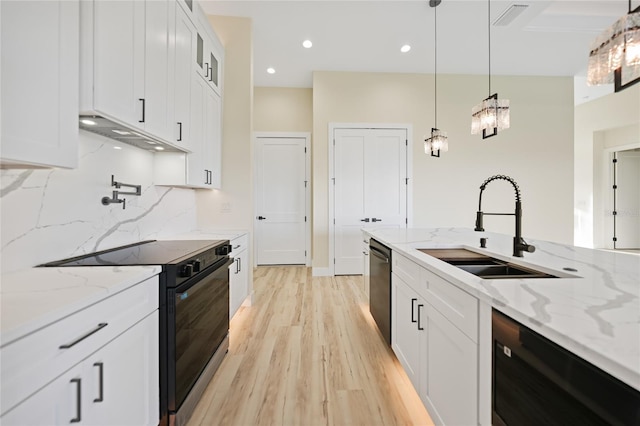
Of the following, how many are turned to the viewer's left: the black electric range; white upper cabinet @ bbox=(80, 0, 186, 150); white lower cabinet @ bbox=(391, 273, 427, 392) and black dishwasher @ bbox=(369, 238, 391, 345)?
2

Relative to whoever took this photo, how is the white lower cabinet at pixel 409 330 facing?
facing to the left of the viewer

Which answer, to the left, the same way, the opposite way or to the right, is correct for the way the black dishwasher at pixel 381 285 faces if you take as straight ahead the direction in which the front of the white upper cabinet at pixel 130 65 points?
the opposite way

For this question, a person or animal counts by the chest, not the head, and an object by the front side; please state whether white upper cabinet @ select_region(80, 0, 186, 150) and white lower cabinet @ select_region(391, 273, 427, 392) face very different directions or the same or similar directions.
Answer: very different directions

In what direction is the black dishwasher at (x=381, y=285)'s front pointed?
to the viewer's left

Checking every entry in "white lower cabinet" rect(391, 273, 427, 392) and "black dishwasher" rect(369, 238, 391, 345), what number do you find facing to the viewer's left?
2

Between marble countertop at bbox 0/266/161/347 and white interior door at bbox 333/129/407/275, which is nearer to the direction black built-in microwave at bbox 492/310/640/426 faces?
the marble countertop

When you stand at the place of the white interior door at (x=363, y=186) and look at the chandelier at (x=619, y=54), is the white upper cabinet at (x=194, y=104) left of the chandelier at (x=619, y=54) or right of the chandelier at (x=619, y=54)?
right

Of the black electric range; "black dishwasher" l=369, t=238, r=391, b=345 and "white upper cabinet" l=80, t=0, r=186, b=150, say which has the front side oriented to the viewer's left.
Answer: the black dishwasher

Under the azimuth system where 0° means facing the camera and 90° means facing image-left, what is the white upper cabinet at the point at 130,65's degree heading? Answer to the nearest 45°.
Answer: approximately 315°
